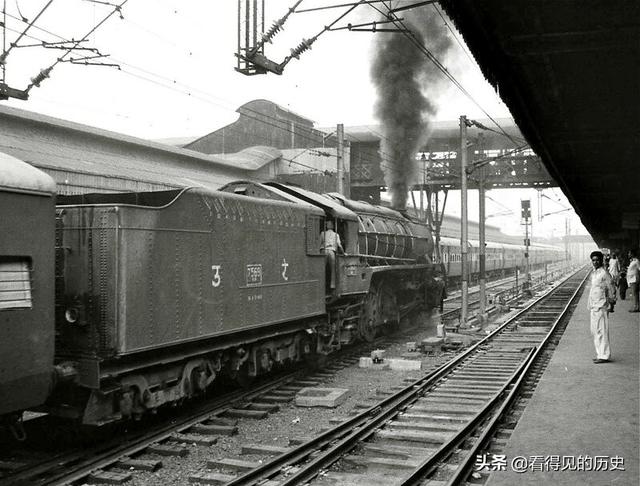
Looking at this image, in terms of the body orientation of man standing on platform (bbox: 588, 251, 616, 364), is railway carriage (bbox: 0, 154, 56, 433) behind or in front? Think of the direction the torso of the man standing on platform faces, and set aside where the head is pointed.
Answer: in front

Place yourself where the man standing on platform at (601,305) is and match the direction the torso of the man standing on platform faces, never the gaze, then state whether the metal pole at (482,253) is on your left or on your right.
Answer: on your right

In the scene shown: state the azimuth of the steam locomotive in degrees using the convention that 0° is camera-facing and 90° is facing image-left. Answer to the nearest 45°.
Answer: approximately 225°

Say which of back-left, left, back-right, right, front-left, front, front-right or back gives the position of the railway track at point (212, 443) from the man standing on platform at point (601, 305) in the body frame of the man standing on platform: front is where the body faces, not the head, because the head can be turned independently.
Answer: front

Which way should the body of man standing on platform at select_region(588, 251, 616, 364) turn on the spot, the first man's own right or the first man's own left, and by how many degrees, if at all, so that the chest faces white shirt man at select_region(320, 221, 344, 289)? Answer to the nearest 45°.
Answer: approximately 45° to the first man's own right

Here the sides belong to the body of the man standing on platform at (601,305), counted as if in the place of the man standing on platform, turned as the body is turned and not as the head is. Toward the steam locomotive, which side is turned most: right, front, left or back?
front

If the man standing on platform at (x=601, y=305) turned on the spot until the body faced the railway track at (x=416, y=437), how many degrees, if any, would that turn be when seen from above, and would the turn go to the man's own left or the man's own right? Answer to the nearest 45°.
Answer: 0° — they already face it

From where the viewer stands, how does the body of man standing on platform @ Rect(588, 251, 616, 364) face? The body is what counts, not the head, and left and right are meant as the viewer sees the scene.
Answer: facing the viewer and to the left of the viewer
